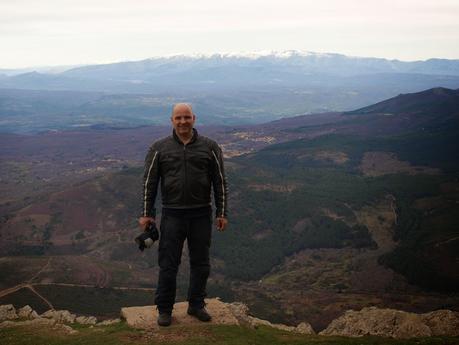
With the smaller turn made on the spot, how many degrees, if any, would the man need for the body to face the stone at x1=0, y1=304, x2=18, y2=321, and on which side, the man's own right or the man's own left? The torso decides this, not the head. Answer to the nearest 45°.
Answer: approximately 135° to the man's own right

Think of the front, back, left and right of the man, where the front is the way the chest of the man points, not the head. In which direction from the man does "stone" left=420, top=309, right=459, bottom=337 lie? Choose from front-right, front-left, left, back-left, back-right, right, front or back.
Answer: back-left

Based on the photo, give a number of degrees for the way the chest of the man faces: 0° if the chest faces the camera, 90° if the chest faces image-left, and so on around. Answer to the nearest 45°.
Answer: approximately 0°
